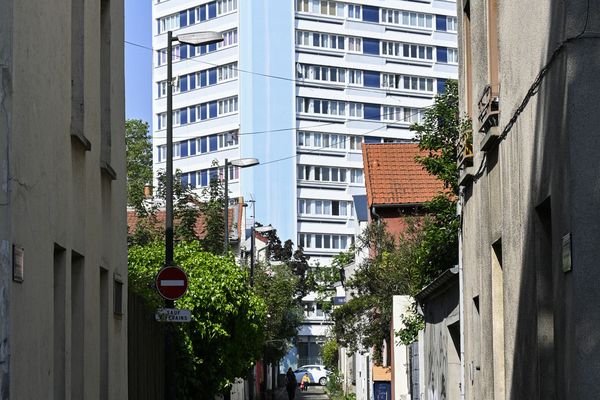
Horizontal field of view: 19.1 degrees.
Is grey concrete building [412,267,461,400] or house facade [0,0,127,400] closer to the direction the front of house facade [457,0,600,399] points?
the house facade

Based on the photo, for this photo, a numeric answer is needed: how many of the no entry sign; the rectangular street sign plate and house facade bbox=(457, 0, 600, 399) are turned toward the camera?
2

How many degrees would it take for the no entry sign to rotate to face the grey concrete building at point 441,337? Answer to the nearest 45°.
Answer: approximately 90° to its left

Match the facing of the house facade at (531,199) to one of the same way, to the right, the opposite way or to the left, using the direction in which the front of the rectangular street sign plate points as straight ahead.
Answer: to the right

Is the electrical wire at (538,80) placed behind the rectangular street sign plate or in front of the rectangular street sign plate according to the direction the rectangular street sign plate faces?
in front

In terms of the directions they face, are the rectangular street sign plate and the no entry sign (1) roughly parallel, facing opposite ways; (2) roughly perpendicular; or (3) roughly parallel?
roughly parallel

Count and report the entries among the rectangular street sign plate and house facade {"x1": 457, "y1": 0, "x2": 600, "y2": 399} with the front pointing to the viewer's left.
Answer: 1

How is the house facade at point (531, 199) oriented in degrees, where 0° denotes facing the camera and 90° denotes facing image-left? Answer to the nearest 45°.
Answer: approximately 90°

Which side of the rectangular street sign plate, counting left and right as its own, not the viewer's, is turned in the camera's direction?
front

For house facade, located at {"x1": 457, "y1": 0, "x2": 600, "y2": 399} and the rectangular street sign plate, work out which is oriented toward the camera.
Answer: the rectangular street sign plate

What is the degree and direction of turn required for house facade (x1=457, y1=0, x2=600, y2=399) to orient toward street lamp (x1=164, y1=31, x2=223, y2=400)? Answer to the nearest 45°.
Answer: approximately 45° to its right
